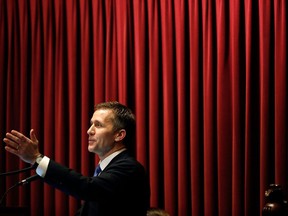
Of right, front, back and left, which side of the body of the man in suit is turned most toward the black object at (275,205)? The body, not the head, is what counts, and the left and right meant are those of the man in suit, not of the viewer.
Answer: back

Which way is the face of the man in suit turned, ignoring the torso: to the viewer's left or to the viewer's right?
to the viewer's left

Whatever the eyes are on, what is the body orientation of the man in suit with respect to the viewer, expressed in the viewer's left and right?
facing to the left of the viewer
